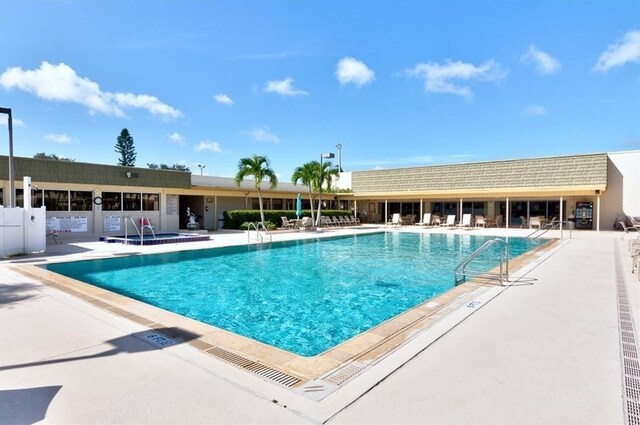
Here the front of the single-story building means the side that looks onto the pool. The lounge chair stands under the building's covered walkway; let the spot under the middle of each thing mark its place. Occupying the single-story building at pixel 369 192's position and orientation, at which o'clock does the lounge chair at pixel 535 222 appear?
The lounge chair is roughly at 9 o'clock from the single-story building.

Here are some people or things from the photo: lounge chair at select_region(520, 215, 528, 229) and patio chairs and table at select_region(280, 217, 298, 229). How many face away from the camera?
0

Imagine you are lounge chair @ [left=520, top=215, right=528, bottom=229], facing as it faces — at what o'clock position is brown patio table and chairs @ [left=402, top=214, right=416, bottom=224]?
brown patio table and chairs @ [left=402, top=214, right=416, bottom=224] is roughly at 2 o'clock from lounge chair @ [left=520, top=215, right=528, bottom=229].

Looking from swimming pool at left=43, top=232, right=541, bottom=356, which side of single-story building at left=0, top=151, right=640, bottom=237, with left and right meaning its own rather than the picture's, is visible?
front

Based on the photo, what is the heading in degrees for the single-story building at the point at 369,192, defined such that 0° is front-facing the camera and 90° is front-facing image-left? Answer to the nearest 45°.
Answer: approximately 0°

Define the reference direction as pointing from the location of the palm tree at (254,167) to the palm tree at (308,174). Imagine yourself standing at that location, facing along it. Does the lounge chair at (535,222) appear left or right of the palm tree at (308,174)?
right

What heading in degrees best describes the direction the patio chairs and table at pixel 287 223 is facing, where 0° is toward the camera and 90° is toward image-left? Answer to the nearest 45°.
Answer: approximately 315°

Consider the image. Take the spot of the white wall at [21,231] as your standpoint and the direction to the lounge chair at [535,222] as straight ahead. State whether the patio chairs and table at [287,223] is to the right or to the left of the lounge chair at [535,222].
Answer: left
